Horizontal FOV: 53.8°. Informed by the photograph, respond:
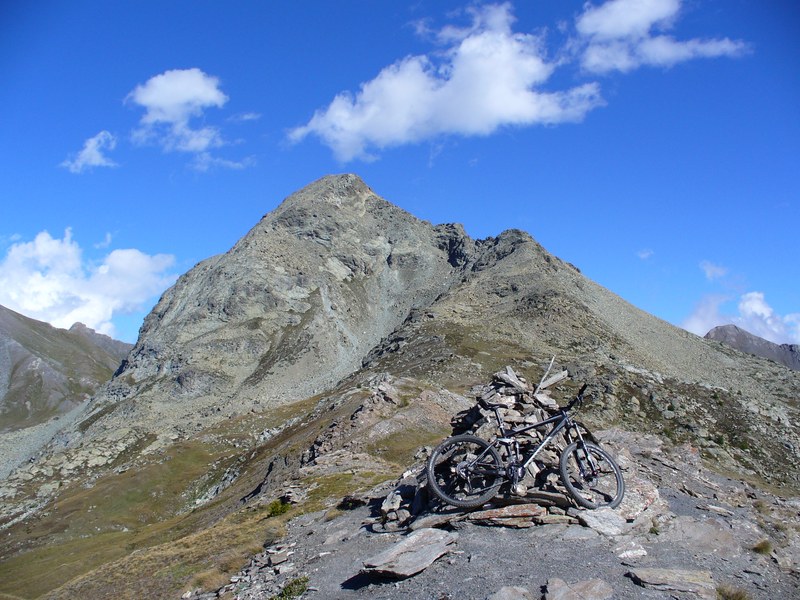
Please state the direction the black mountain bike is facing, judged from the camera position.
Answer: facing to the right of the viewer

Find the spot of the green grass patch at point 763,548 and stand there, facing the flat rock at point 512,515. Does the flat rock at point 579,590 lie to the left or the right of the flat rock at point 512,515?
left

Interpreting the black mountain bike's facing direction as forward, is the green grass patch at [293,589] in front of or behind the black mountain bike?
behind

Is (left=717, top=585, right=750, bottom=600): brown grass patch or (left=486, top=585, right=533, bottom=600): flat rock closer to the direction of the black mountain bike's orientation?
the brown grass patch

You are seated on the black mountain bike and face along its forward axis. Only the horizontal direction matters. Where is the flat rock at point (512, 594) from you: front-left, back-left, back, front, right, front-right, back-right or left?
right

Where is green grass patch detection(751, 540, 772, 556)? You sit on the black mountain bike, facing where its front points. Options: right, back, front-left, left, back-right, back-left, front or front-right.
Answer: front

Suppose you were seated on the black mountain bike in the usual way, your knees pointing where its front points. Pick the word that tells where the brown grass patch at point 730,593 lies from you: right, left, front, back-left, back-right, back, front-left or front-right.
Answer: front-right

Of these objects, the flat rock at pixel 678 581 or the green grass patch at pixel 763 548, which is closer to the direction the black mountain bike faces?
the green grass patch

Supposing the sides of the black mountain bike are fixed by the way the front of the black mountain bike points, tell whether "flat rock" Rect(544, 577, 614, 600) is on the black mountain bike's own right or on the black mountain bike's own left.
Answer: on the black mountain bike's own right
